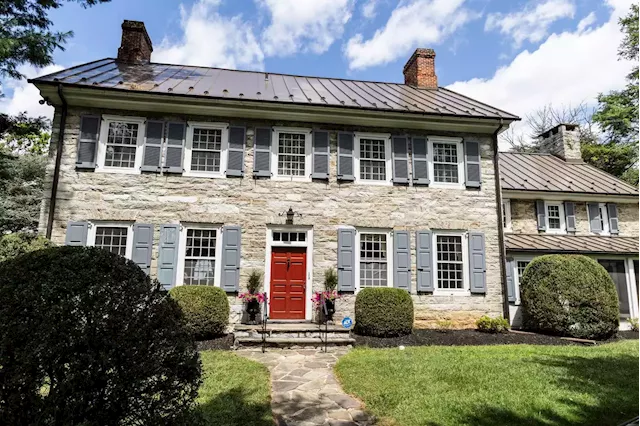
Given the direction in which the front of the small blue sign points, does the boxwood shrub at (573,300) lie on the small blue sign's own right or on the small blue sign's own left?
on the small blue sign's own left

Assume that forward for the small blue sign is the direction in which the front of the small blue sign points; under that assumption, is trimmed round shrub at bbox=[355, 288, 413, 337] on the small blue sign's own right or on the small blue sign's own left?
on the small blue sign's own left

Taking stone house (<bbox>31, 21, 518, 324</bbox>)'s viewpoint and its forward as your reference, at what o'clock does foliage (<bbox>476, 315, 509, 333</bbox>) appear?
The foliage is roughly at 9 o'clock from the stone house.

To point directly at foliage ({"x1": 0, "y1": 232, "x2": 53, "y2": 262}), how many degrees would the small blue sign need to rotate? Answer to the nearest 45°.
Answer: approximately 90° to its right

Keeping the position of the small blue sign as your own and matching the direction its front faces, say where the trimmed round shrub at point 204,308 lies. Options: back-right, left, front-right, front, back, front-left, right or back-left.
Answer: right

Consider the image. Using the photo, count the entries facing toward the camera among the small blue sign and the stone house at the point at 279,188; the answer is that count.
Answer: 2

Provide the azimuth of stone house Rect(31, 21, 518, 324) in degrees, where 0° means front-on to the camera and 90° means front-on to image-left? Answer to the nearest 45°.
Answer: approximately 0°

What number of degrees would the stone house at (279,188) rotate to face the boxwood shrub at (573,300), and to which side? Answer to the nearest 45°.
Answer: approximately 90° to its left

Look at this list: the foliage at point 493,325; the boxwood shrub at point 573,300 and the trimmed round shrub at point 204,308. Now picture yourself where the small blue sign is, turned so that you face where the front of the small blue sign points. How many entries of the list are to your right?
1
